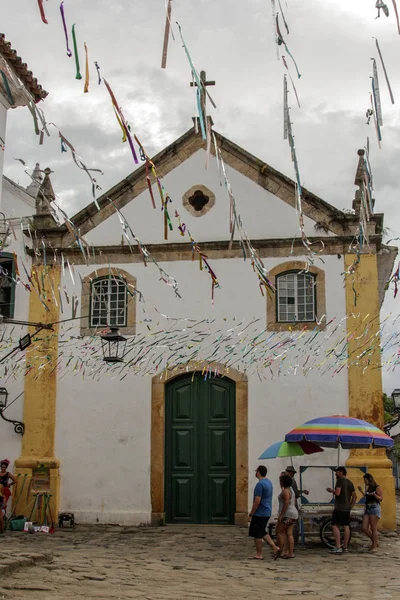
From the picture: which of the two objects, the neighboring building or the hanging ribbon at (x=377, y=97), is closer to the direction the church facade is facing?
the hanging ribbon

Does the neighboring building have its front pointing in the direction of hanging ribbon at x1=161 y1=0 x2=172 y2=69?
no

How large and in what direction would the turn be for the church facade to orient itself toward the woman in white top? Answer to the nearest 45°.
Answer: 0° — it already faces them

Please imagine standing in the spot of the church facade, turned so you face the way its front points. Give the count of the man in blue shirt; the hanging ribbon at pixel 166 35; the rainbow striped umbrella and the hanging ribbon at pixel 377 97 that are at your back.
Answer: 0

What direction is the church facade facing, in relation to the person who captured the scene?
facing the viewer

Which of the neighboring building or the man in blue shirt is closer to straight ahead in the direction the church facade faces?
the man in blue shirt

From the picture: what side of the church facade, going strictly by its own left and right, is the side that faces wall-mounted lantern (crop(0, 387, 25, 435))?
right

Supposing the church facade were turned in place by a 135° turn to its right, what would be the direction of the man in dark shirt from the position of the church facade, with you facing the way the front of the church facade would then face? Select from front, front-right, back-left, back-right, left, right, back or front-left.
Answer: back
